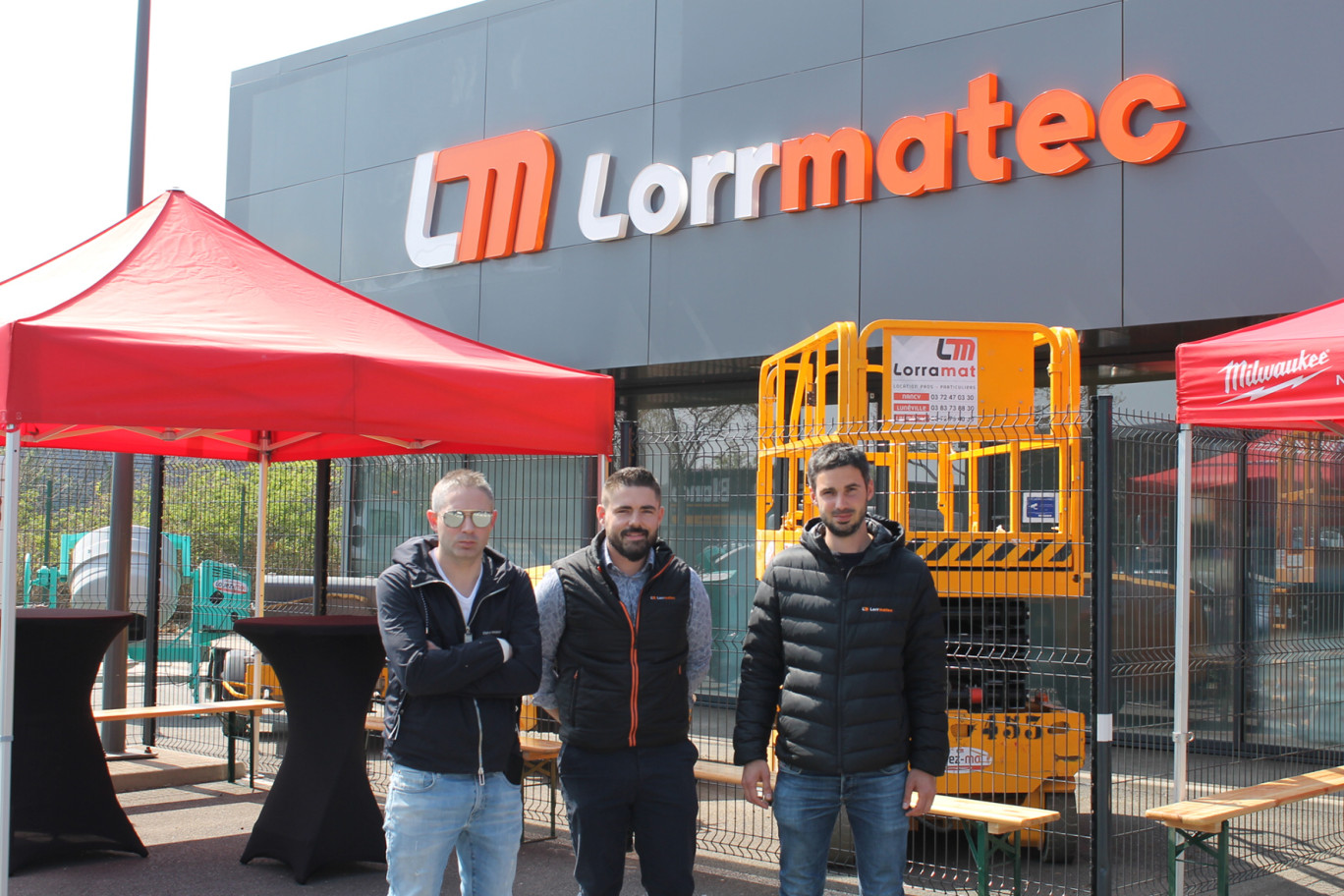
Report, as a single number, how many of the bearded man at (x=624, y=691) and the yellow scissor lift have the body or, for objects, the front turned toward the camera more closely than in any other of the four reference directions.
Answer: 2

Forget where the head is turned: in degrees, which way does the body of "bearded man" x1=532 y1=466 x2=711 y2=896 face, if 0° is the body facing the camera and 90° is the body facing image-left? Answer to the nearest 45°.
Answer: approximately 0°

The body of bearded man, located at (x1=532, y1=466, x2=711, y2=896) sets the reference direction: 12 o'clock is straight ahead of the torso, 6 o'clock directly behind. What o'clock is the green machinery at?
The green machinery is roughly at 5 o'clock from the bearded man.

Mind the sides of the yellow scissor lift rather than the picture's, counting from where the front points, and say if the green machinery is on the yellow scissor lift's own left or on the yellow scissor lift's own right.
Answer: on the yellow scissor lift's own right

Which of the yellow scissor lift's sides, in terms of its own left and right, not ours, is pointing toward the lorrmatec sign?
back

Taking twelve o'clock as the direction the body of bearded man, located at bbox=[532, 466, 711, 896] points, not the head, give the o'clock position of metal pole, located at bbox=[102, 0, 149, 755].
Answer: The metal pole is roughly at 5 o'clock from the bearded man.

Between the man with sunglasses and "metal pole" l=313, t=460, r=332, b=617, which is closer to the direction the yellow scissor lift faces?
the man with sunglasses
